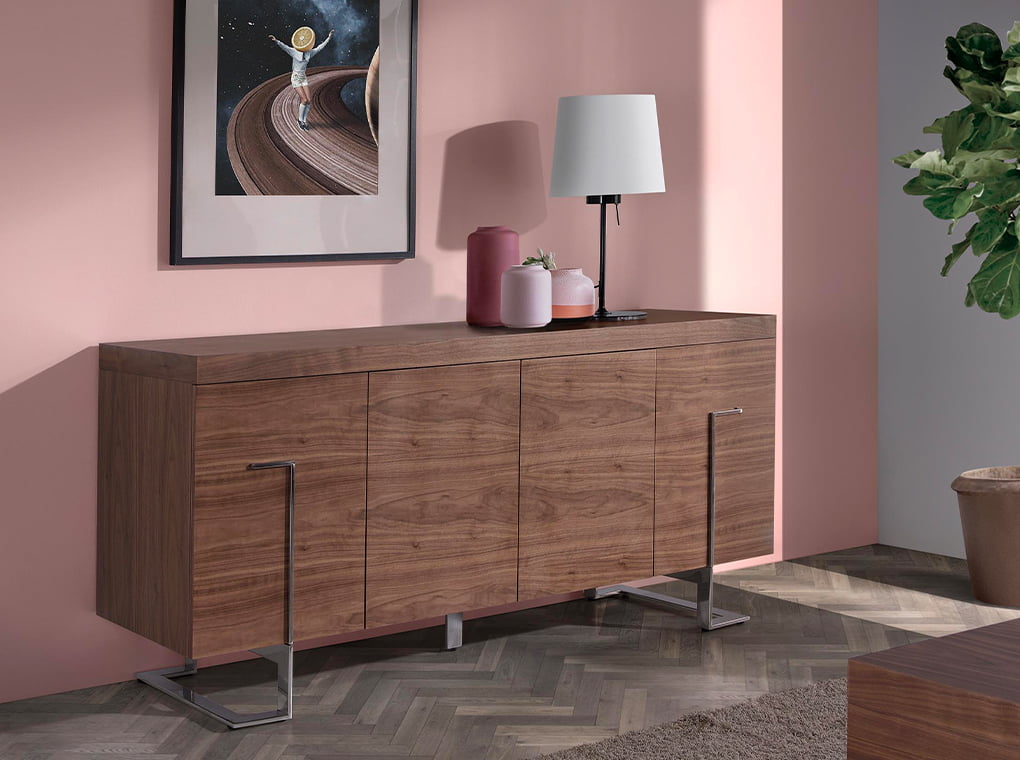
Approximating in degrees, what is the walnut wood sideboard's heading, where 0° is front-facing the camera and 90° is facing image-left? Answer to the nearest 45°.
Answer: approximately 315°
